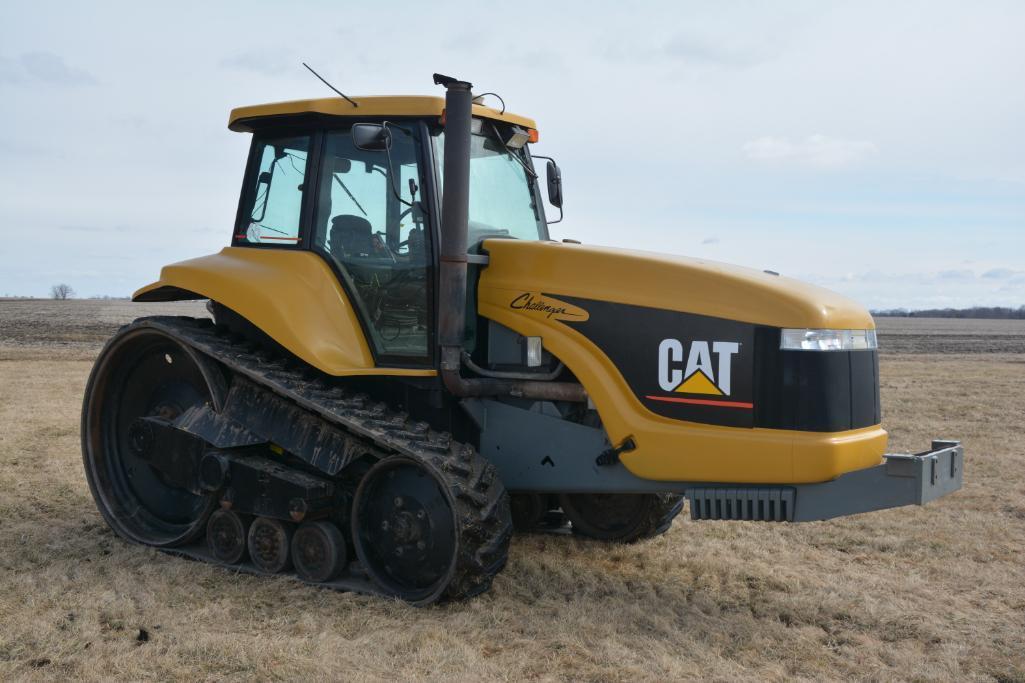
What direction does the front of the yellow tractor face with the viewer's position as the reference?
facing the viewer and to the right of the viewer
